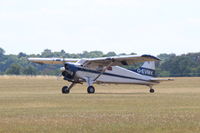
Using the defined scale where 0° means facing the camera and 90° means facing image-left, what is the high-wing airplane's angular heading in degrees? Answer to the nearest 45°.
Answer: approximately 45°
